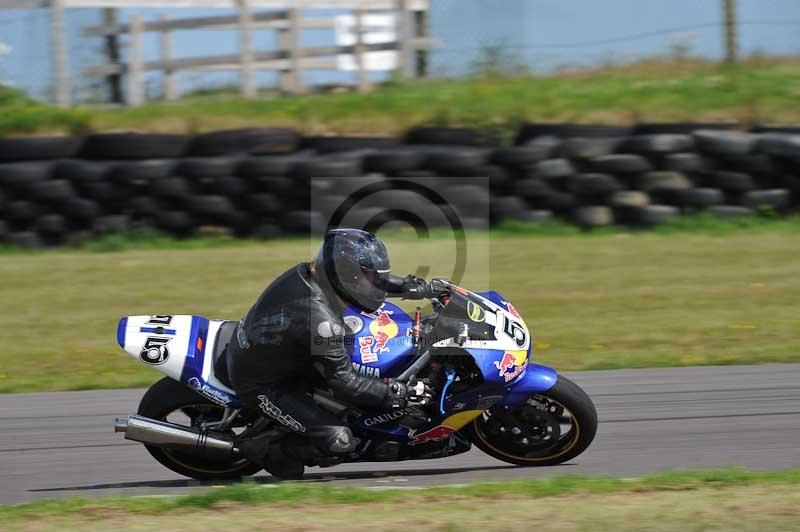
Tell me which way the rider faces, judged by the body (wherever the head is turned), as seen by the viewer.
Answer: to the viewer's right

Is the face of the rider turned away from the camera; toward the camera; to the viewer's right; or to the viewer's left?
to the viewer's right

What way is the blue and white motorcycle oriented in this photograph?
to the viewer's right
